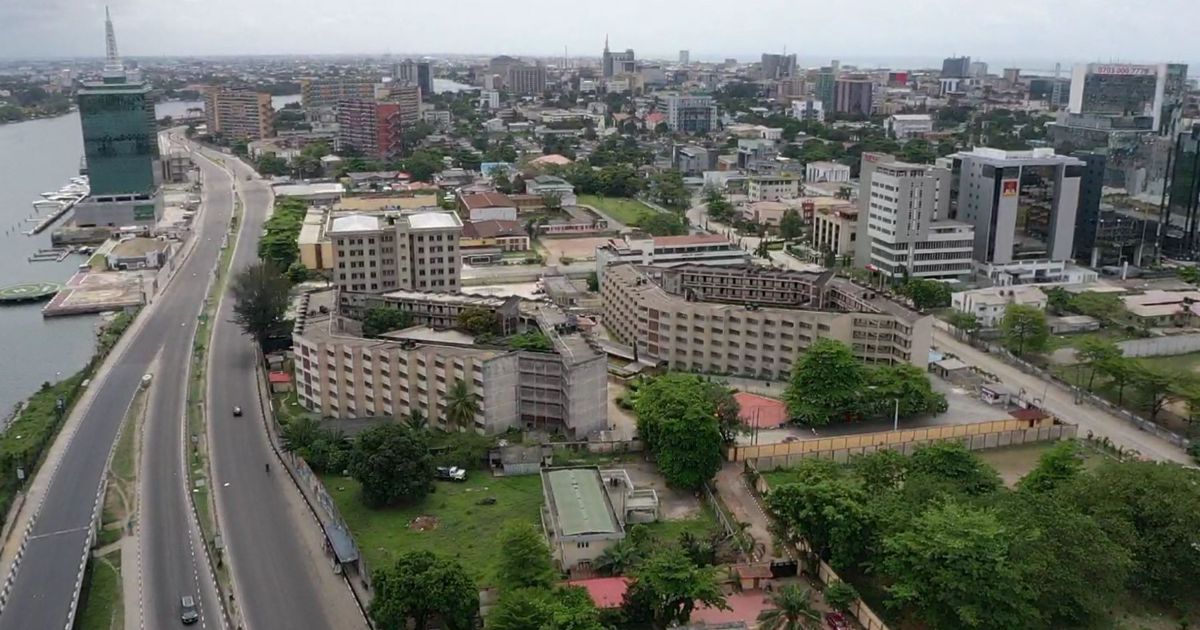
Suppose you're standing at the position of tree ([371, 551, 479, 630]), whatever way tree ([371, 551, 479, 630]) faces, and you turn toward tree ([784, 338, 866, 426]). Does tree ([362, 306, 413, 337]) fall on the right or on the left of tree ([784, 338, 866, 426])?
left

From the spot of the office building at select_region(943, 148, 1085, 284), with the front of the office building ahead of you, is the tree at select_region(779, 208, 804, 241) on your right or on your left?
on your right

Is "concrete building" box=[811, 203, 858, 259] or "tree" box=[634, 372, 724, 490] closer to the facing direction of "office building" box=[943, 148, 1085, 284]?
the tree

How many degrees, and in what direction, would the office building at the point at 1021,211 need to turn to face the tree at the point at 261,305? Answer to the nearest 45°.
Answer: approximately 45° to its right

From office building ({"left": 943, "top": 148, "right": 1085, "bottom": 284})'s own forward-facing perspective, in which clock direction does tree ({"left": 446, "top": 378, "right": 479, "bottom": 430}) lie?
The tree is roughly at 1 o'clock from the office building.

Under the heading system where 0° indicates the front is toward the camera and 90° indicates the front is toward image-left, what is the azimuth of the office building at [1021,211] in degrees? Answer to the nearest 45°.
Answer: approximately 0°

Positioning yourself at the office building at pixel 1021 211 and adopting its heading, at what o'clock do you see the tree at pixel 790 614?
The tree is roughly at 12 o'clock from the office building.

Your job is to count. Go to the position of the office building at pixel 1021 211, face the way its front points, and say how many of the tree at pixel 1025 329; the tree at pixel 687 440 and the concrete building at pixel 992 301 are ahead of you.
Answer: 3

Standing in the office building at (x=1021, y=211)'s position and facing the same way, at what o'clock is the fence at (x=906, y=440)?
The fence is roughly at 12 o'clock from the office building.

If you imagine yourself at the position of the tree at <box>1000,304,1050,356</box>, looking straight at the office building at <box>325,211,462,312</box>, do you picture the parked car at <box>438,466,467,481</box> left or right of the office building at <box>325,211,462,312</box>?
left
